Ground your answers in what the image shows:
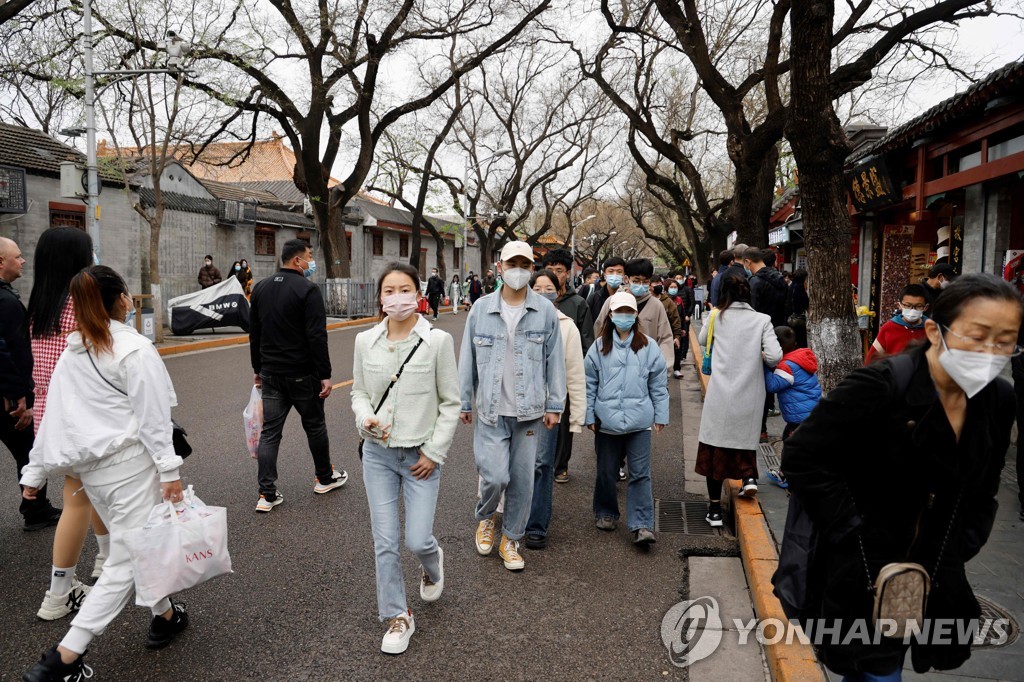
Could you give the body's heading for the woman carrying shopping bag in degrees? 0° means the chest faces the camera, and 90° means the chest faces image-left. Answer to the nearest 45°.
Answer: approximately 225°

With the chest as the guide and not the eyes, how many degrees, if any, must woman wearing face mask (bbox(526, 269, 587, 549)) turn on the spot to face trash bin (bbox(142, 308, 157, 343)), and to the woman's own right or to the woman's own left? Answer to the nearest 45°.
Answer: approximately 135° to the woman's own right

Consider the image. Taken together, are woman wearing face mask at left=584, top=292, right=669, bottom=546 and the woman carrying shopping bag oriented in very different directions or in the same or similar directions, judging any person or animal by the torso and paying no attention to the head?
very different directions

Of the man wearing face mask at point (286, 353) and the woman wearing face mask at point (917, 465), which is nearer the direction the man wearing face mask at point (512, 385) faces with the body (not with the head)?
the woman wearing face mask

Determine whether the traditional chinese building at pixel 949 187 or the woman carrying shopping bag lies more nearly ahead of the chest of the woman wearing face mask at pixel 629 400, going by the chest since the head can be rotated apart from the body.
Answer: the woman carrying shopping bag

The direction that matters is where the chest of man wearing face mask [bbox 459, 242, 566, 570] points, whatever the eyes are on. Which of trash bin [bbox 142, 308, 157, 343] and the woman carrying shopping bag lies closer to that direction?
the woman carrying shopping bag

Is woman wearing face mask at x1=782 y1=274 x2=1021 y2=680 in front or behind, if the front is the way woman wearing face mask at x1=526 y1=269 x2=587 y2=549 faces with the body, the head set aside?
in front

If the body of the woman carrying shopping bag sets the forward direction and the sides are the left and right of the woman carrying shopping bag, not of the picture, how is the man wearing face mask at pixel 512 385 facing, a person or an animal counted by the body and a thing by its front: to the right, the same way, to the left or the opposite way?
the opposite way

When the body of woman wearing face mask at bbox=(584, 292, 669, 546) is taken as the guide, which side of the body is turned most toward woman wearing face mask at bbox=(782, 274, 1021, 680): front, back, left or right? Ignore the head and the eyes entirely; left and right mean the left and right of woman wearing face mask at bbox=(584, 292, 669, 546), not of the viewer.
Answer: front
